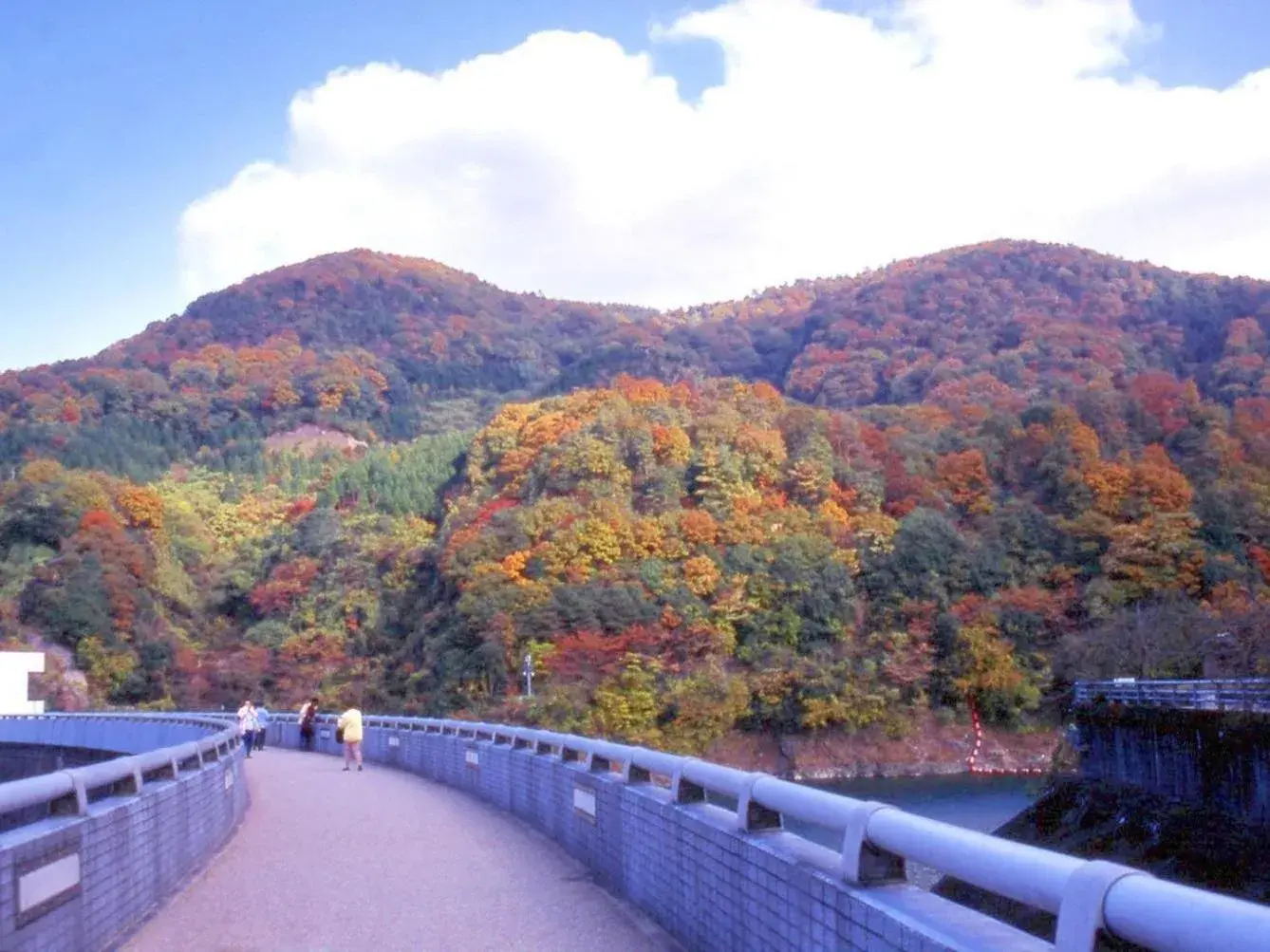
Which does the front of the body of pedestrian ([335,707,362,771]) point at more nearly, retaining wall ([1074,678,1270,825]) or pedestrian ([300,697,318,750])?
the pedestrian

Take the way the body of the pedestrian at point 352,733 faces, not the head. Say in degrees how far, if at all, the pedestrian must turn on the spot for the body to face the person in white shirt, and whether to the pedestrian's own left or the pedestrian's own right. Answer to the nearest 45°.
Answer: approximately 45° to the pedestrian's own left

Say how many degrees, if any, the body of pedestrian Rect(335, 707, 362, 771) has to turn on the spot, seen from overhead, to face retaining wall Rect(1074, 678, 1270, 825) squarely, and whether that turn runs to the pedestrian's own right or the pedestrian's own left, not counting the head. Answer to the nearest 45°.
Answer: approximately 90° to the pedestrian's own right

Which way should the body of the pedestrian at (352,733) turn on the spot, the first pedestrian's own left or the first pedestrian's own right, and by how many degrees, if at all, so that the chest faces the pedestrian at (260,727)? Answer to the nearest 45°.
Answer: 0° — they already face them

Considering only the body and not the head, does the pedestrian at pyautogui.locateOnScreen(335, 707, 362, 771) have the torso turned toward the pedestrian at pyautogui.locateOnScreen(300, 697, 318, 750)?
yes

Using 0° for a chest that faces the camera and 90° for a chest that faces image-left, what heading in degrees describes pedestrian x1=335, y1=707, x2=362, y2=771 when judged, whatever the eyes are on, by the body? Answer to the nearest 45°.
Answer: approximately 180°
